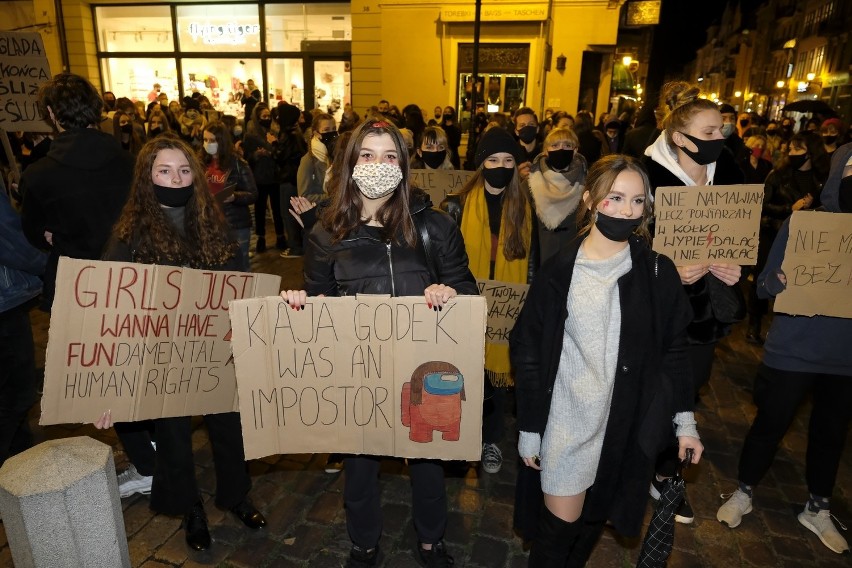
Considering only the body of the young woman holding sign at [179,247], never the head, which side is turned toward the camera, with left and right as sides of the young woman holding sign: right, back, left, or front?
front

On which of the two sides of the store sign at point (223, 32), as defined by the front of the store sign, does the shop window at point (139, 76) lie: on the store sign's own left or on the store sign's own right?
on the store sign's own right

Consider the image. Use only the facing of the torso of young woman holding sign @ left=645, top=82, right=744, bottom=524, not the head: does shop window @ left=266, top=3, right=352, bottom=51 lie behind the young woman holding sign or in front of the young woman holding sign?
behind

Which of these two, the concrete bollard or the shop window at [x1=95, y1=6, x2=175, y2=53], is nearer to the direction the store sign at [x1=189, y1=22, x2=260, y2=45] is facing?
the concrete bollard

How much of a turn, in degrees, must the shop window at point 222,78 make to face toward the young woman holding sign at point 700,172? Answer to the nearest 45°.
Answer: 0° — it already faces them

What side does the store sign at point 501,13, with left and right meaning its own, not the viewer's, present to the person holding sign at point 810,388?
front

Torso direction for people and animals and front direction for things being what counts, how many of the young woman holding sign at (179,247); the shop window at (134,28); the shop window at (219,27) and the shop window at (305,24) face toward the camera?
4

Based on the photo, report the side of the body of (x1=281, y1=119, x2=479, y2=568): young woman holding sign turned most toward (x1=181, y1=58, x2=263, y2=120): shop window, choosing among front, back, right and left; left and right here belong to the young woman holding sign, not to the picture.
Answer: back

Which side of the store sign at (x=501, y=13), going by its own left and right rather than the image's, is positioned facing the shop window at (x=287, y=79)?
right

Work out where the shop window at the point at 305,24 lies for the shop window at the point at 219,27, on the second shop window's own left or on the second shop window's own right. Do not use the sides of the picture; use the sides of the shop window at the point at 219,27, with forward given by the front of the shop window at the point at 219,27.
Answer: on the second shop window's own left

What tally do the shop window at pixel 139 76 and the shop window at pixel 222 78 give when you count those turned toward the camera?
2

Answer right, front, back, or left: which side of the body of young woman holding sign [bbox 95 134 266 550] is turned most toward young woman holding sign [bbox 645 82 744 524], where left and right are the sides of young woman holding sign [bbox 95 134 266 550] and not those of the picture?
left

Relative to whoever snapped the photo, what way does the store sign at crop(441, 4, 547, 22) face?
facing the viewer

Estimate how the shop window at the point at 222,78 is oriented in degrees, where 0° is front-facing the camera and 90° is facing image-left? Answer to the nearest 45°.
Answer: approximately 0°

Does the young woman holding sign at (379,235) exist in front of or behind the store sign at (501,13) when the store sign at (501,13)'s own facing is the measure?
in front

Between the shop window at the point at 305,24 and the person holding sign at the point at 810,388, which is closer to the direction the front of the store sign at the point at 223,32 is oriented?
the person holding sign

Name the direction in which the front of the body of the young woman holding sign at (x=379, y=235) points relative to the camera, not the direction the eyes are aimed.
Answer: toward the camera

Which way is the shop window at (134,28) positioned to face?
toward the camera
